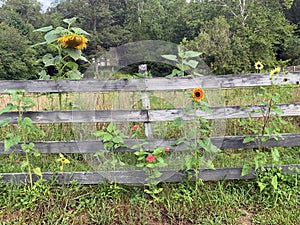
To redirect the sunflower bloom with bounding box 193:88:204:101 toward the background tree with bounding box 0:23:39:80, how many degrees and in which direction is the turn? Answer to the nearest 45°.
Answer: approximately 135° to its right

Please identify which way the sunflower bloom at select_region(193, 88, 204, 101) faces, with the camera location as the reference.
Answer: facing the viewer
